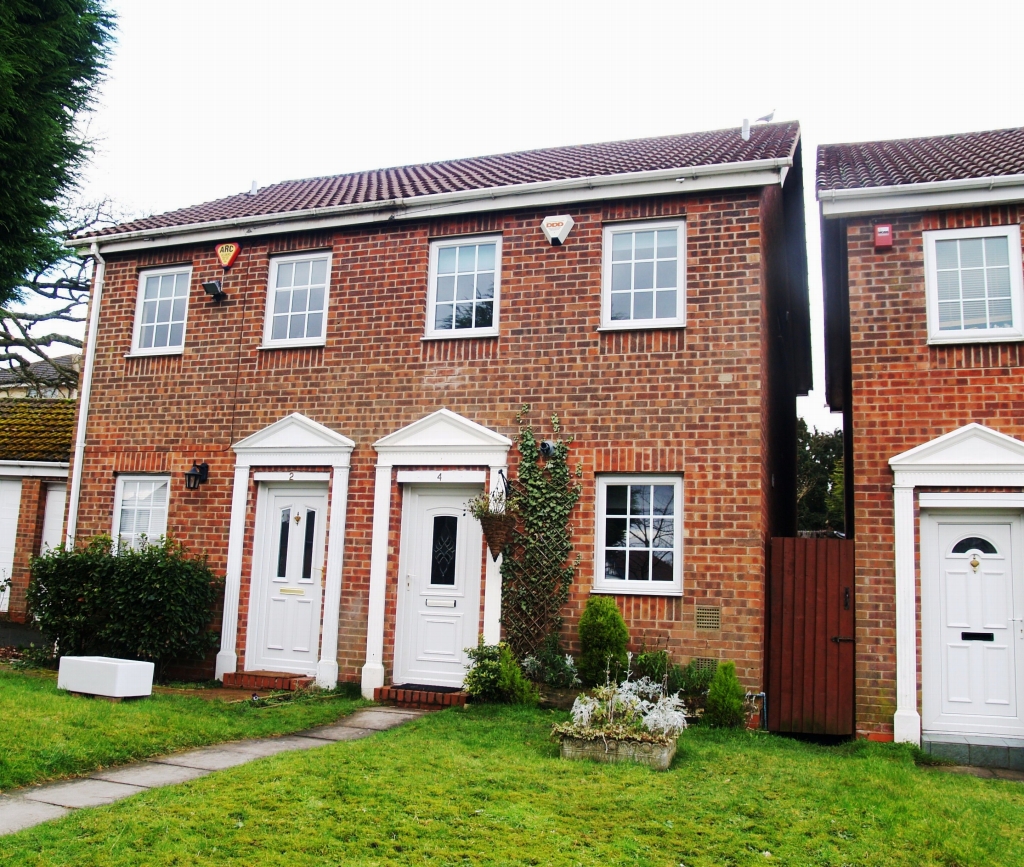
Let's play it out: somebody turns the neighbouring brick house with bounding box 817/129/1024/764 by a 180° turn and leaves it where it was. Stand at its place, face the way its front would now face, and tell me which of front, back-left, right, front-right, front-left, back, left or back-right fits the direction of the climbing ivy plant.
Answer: left

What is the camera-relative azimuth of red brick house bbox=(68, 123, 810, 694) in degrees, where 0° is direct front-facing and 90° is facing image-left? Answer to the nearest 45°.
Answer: approximately 45°

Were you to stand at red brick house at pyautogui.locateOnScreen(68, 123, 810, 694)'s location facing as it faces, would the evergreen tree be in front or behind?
in front

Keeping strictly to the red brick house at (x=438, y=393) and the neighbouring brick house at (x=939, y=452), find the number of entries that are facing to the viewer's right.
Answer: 0

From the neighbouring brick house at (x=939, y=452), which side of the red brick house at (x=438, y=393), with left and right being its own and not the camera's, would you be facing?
left

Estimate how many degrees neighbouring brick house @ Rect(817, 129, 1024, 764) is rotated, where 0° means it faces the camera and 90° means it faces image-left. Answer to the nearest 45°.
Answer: approximately 0°

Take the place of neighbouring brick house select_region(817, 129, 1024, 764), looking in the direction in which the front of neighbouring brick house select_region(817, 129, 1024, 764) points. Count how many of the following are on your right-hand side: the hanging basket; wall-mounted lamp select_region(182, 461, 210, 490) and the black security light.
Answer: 3

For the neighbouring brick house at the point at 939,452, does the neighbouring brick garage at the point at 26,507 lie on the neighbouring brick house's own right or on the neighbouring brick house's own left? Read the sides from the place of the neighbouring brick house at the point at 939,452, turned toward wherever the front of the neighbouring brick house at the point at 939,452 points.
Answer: on the neighbouring brick house's own right

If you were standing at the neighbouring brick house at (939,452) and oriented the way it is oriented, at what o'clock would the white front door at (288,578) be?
The white front door is roughly at 3 o'clock from the neighbouring brick house.
